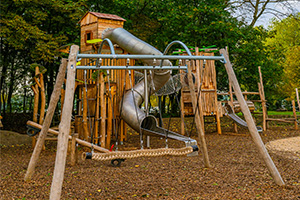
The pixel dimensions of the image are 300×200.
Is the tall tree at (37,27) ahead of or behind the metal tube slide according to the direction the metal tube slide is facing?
behind
